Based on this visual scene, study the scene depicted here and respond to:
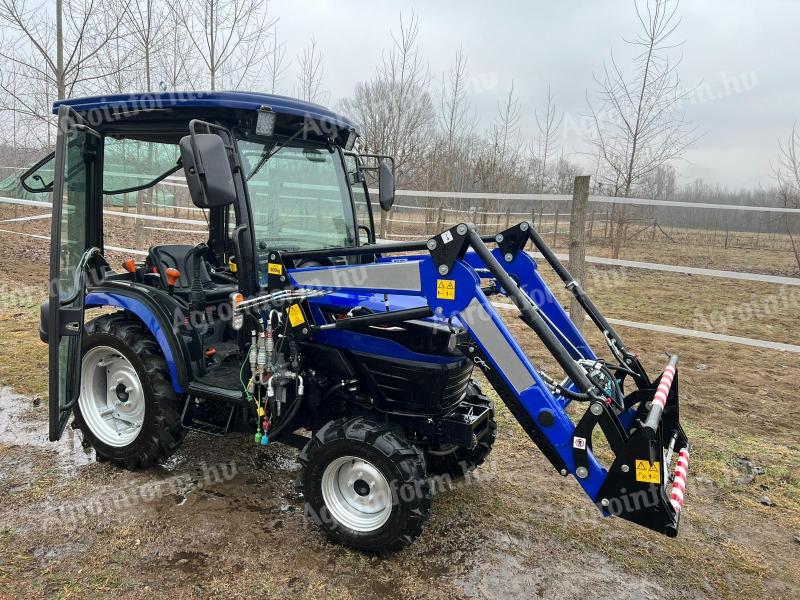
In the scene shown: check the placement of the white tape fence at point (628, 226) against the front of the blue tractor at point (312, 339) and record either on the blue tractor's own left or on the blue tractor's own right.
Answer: on the blue tractor's own left

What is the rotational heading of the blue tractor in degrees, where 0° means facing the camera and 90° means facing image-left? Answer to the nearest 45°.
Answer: approximately 315°

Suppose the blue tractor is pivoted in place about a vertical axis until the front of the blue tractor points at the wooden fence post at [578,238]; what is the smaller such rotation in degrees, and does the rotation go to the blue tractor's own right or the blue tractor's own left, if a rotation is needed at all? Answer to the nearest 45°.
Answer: approximately 90° to the blue tractor's own left
